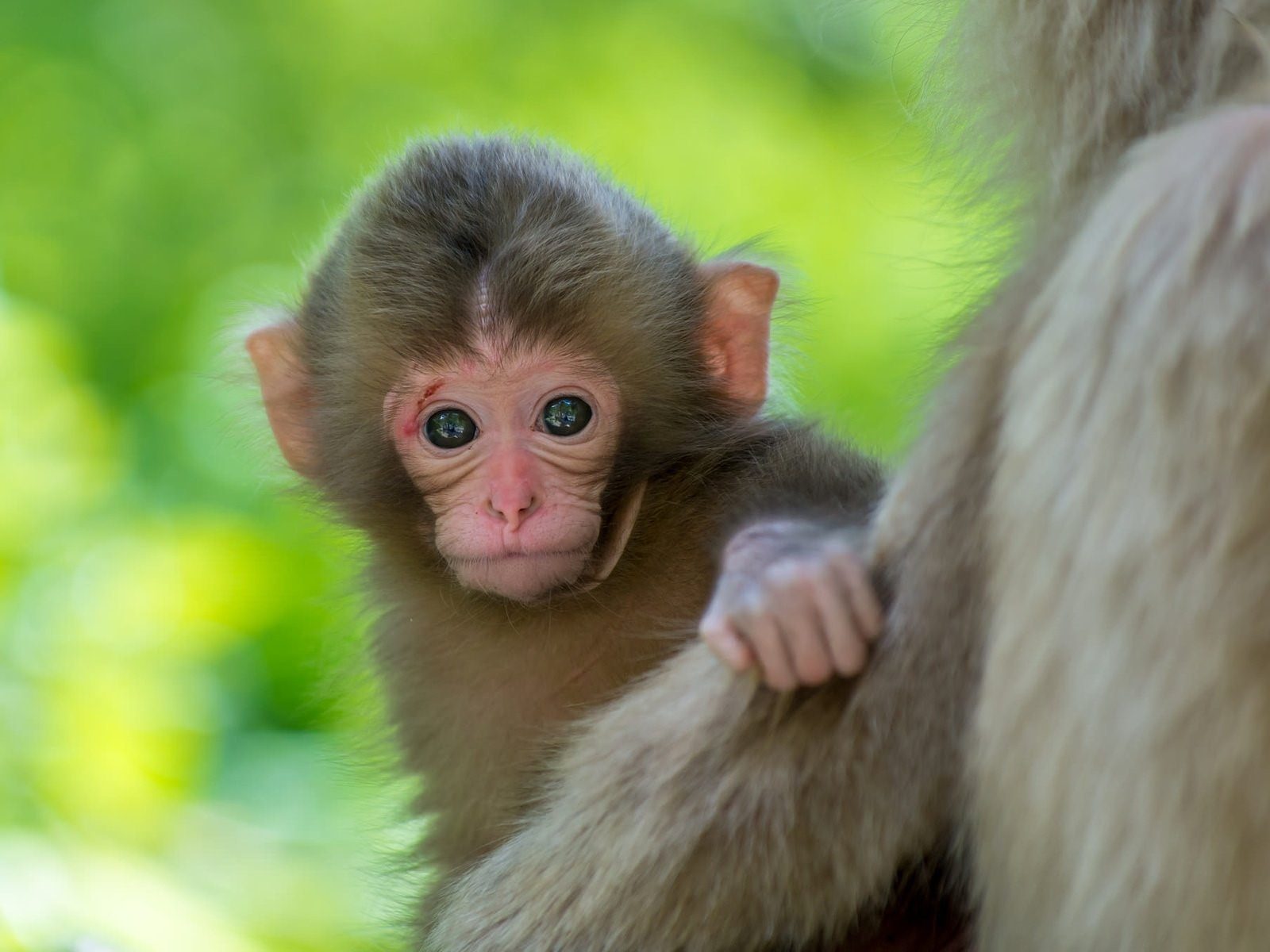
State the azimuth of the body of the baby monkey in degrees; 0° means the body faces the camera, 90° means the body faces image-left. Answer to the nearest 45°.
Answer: approximately 0°
